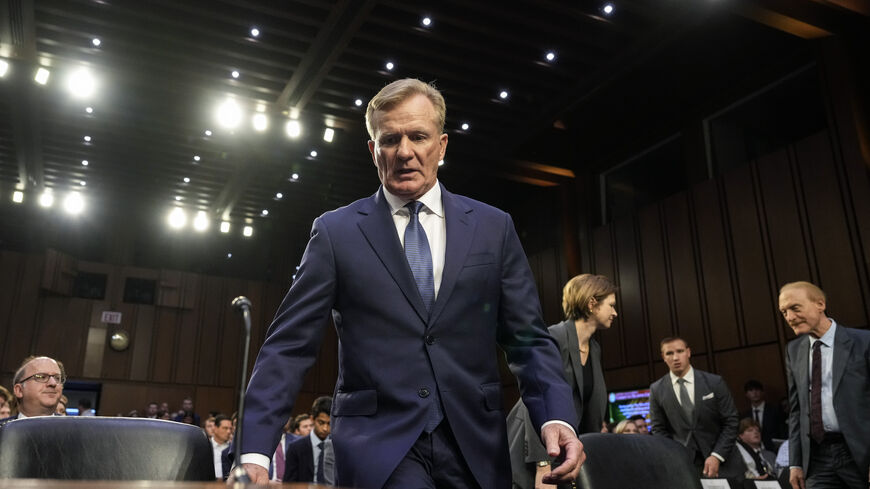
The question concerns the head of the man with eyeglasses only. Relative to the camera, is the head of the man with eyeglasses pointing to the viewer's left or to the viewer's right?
to the viewer's right

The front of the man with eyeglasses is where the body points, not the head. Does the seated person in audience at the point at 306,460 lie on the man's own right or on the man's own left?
on the man's own left

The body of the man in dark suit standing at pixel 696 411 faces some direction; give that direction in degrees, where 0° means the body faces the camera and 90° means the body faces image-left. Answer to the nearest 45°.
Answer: approximately 0°

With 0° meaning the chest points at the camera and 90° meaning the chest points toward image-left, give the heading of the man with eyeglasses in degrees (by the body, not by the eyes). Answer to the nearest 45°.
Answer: approximately 315°

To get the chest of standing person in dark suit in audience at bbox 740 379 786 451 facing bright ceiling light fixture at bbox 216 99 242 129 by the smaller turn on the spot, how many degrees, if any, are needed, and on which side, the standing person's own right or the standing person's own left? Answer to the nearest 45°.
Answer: approximately 90° to the standing person's own right

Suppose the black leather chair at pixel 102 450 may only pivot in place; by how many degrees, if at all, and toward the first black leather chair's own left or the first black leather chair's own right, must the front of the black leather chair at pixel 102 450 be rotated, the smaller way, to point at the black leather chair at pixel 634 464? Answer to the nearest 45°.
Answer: approximately 90° to the first black leather chair's own left

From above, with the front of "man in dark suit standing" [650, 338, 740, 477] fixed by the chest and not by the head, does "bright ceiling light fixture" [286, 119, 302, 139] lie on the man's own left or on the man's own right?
on the man's own right

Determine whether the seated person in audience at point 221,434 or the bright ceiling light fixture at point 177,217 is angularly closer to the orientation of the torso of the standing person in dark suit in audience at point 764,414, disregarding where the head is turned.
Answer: the seated person in audience

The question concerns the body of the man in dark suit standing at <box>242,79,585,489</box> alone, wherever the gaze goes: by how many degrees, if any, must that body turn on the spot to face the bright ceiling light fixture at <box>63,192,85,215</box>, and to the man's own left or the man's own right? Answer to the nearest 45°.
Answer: approximately 135° to the man's own right

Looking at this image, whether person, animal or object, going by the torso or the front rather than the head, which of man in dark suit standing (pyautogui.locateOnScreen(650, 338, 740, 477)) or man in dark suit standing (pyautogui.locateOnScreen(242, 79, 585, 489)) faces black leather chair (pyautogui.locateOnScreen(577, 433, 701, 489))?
man in dark suit standing (pyautogui.locateOnScreen(650, 338, 740, 477))
